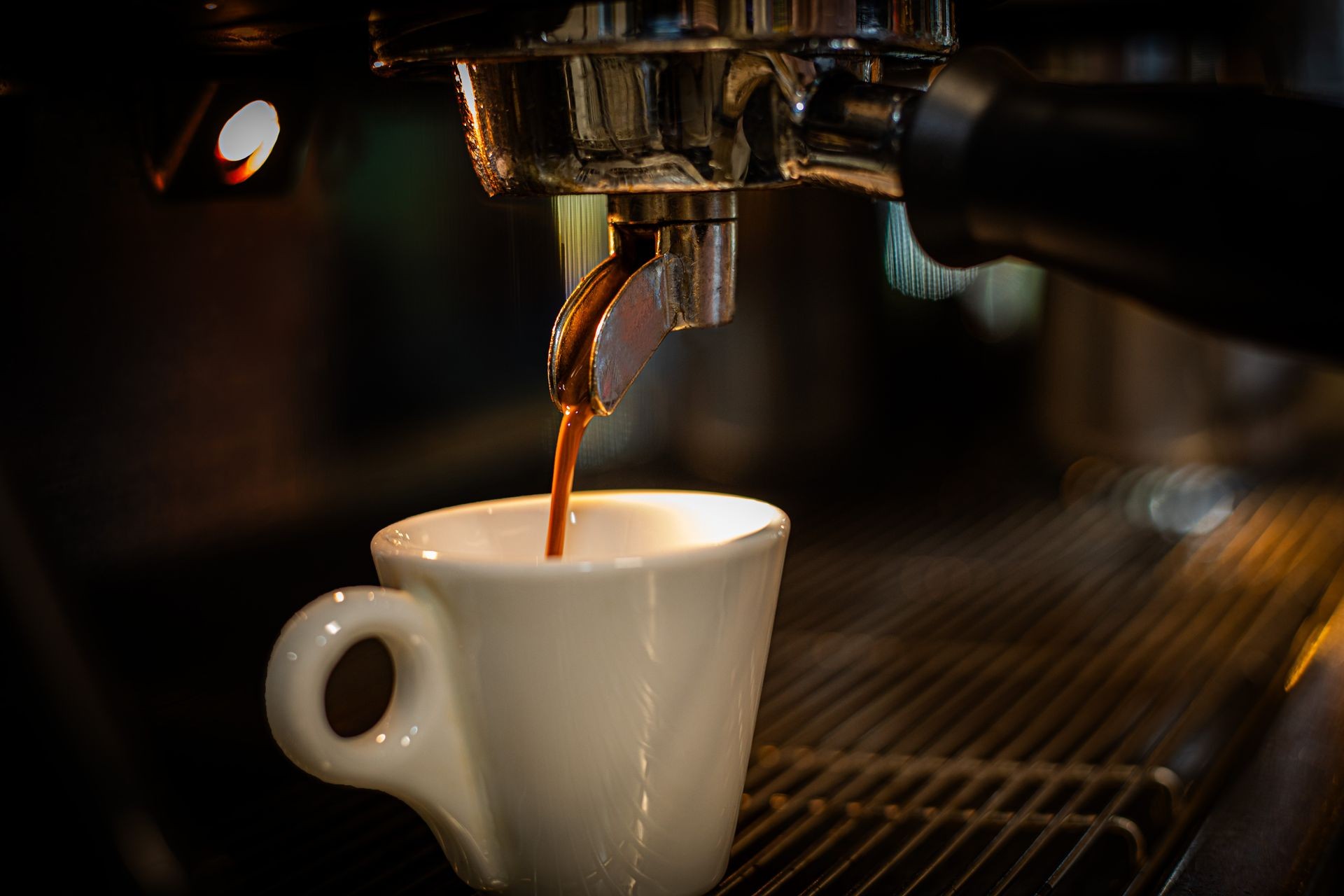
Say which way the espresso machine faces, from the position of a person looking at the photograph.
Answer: facing the viewer and to the right of the viewer
